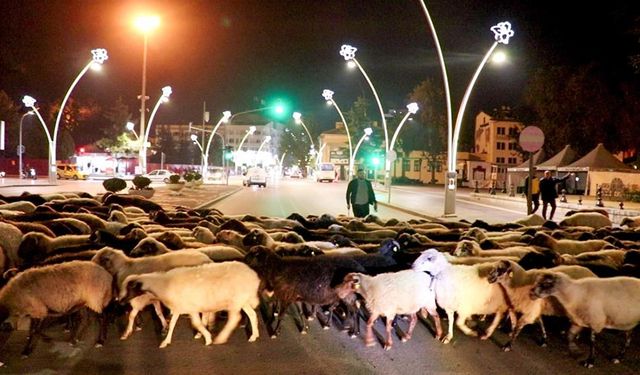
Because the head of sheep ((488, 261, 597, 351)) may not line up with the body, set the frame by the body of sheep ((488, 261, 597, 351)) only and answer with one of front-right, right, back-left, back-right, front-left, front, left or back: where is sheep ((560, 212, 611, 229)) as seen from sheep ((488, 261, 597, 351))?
right

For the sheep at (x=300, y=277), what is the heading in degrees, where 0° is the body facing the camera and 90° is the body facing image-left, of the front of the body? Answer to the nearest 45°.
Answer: approximately 90°

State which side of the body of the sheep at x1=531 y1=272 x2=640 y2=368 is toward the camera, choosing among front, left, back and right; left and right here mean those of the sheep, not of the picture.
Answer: left

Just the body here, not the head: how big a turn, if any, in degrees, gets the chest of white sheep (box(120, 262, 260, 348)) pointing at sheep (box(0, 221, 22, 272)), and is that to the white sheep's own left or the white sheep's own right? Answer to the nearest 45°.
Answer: approximately 45° to the white sheep's own right

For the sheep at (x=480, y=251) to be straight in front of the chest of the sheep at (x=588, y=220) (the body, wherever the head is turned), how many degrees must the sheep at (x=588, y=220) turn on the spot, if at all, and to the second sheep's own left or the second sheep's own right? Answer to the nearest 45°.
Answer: approximately 90° to the second sheep's own left

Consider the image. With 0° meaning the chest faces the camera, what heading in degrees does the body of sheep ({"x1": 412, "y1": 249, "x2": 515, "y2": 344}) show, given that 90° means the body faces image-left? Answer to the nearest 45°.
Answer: approximately 90°

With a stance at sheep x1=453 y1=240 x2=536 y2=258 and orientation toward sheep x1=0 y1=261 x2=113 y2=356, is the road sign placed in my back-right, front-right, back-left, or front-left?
back-right

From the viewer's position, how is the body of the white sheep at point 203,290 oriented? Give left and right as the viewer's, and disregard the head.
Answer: facing to the left of the viewer

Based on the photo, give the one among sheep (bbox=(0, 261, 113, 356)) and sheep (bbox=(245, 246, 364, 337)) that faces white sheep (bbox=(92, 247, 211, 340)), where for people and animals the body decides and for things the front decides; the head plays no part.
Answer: sheep (bbox=(245, 246, 364, 337))

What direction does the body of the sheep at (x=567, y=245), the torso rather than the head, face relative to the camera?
to the viewer's left

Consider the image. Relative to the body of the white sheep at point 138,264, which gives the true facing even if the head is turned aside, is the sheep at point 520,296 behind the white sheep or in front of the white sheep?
behind

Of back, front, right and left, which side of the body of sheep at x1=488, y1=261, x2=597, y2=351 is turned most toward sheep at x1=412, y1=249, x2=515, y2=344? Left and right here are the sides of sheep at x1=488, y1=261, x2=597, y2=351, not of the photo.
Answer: front

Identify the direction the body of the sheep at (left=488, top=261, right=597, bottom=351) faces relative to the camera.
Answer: to the viewer's left

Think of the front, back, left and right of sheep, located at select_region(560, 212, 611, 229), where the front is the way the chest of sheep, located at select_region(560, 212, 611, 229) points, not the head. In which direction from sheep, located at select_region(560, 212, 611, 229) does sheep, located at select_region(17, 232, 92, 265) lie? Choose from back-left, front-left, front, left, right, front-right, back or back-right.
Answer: front-left

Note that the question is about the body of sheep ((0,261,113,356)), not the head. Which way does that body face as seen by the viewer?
to the viewer's left
